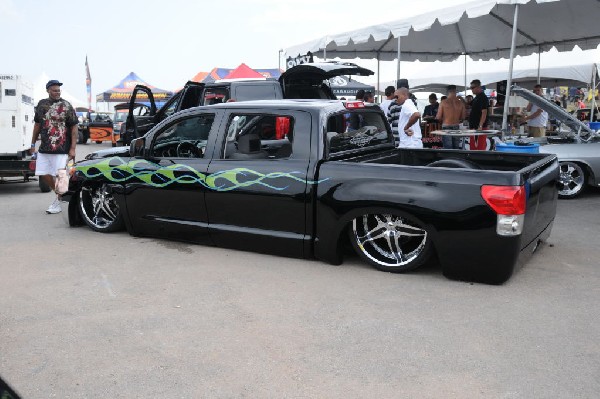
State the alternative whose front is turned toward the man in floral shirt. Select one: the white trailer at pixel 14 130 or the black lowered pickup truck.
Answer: the black lowered pickup truck

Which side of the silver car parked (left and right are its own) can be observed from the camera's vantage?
left

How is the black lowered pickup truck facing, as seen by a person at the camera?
facing away from the viewer and to the left of the viewer

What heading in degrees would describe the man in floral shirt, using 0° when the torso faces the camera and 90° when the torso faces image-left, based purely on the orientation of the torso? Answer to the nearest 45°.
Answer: approximately 0°
